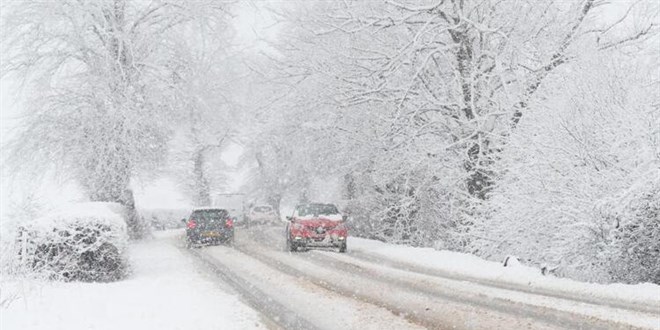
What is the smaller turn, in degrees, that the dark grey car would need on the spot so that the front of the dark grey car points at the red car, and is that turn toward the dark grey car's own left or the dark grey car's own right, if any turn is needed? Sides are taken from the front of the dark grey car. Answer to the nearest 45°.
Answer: approximately 135° to the dark grey car's own right

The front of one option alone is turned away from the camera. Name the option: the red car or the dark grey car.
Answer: the dark grey car

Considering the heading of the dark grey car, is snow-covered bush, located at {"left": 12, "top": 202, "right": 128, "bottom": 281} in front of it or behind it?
behind

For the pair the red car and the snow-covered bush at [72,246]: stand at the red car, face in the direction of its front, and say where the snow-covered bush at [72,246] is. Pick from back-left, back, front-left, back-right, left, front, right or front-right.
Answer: front-right

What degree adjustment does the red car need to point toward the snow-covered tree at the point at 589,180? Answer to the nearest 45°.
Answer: approximately 45° to its left

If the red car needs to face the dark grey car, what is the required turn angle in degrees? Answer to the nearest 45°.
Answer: approximately 135° to its right

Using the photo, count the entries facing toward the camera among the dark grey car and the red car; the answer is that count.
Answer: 1

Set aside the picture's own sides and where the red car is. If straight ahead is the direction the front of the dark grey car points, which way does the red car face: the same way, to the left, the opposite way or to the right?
the opposite way

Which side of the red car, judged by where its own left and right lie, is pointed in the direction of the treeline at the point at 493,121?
left

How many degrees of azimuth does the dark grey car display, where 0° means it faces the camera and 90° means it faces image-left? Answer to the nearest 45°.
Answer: approximately 180°
